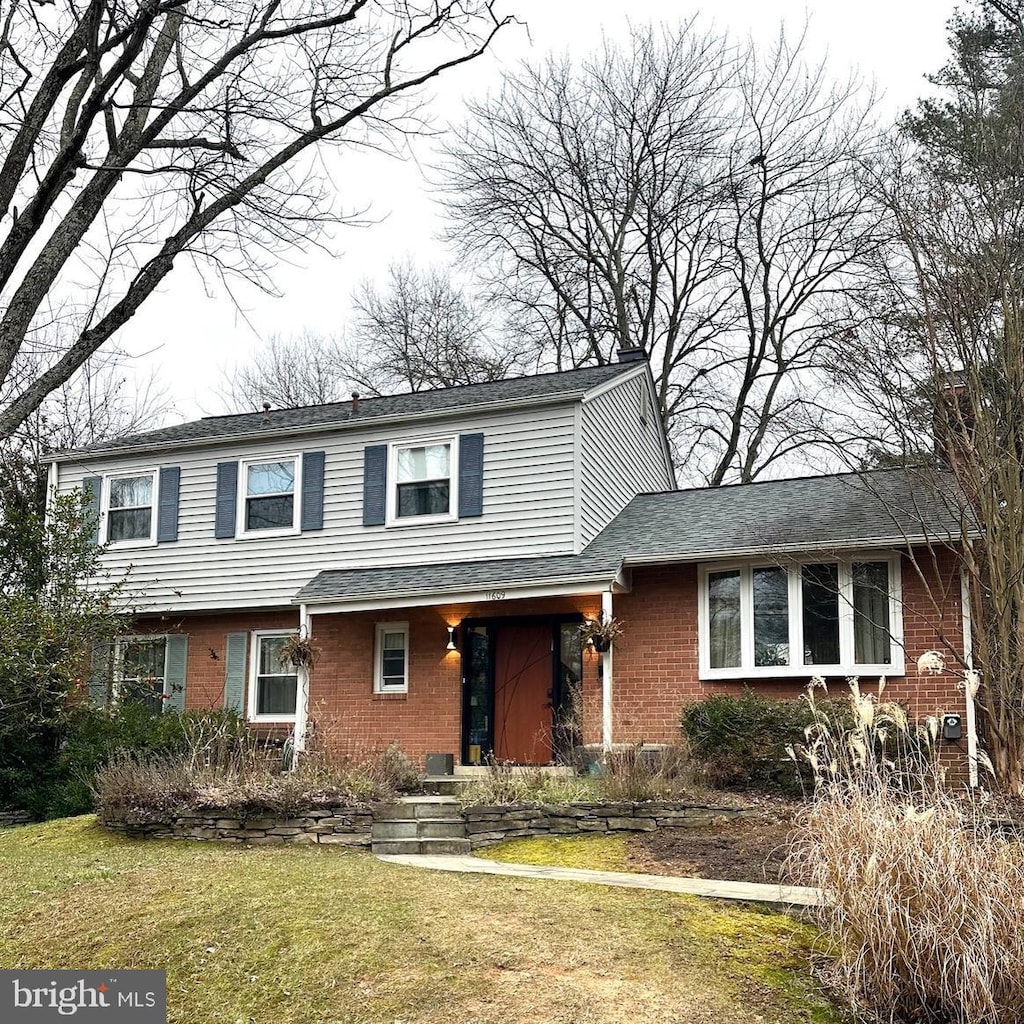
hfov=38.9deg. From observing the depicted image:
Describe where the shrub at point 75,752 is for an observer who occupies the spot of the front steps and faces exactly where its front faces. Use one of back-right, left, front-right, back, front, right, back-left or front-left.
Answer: back-right

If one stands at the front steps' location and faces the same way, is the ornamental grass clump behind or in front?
in front

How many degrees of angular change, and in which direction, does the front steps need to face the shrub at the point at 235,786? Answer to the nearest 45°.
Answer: approximately 135° to its right

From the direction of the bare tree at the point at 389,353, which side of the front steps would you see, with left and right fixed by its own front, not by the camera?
back

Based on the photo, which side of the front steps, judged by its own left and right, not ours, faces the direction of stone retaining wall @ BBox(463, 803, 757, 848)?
left

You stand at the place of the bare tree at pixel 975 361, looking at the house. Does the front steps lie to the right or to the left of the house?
left

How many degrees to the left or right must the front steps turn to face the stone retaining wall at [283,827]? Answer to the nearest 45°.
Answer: approximately 90° to its right

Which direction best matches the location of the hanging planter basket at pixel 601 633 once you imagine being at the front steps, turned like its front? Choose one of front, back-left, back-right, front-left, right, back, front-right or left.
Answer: back-left

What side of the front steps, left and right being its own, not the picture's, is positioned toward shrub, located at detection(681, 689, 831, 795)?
left

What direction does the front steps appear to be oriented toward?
toward the camera

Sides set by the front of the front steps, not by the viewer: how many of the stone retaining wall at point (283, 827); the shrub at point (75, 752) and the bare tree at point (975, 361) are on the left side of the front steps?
1

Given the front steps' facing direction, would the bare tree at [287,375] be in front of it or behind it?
behind
